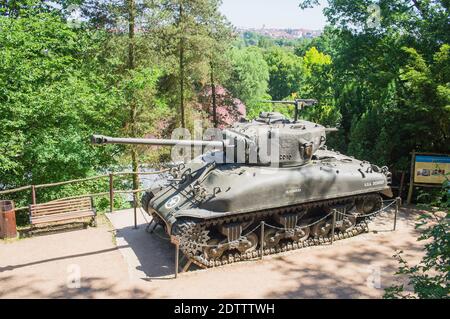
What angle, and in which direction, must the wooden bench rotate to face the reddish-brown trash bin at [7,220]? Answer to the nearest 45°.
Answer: approximately 135° to its right

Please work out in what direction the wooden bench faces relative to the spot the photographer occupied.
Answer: facing the viewer and to the right of the viewer

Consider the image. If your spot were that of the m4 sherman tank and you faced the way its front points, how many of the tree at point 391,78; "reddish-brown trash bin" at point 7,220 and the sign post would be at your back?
2

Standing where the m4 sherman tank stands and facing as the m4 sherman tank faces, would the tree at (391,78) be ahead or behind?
behind

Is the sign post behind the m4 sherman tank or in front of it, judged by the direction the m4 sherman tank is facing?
behind

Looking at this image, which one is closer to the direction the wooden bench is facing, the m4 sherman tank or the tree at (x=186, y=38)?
the m4 sherman tank

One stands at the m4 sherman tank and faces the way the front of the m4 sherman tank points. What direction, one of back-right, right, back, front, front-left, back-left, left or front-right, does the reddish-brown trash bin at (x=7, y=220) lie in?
front-right

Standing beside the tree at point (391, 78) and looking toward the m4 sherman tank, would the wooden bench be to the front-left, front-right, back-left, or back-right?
front-right

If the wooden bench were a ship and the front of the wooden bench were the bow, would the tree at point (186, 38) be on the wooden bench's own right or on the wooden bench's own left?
on the wooden bench's own left

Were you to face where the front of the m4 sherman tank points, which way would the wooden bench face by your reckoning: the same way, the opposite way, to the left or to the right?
to the left

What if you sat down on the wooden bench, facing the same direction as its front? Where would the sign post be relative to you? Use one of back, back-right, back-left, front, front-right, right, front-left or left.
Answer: front-left

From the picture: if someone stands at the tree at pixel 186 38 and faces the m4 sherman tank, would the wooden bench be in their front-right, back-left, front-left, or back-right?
front-right

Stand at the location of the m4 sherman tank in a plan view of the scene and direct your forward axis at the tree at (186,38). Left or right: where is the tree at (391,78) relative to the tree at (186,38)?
right

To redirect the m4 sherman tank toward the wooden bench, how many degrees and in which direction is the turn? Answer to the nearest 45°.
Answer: approximately 45° to its right
